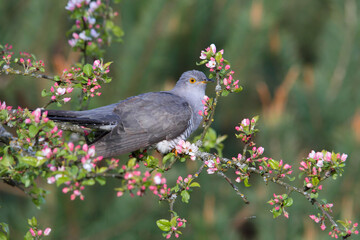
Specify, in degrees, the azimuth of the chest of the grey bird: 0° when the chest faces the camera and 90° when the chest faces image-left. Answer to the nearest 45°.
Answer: approximately 270°

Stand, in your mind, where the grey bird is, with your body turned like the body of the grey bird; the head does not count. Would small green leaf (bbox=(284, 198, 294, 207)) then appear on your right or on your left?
on your right

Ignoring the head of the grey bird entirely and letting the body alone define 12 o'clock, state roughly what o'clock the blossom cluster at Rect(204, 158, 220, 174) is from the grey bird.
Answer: The blossom cluster is roughly at 12 o'clock from the grey bird.

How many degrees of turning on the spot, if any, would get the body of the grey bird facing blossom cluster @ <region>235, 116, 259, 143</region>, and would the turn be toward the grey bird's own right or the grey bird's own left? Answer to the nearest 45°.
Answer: approximately 45° to the grey bird's own right

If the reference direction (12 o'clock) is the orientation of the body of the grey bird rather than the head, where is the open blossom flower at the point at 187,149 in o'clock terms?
The open blossom flower is roughly at 12 o'clock from the grey bird.

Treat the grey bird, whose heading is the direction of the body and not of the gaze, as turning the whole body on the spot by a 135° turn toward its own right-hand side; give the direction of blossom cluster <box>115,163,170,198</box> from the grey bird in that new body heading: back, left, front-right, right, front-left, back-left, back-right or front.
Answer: front-left

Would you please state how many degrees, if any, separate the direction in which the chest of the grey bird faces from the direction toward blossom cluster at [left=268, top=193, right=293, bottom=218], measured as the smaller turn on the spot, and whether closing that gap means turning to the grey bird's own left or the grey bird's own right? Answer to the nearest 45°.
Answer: approximately 45° to the grey bird's own right
